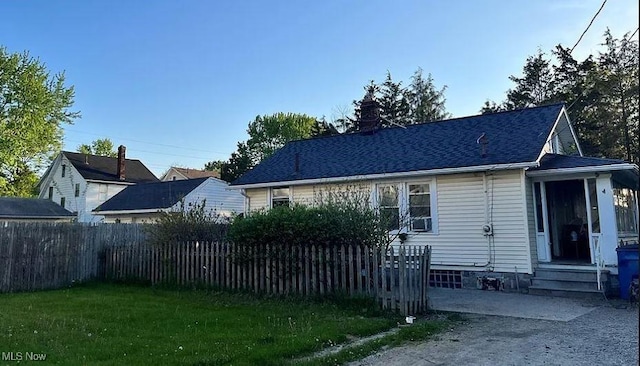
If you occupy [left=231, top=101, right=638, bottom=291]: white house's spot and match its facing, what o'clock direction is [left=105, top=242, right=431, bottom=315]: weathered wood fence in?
The weathered wood fence is roughly at 1 o'clock from the white house.

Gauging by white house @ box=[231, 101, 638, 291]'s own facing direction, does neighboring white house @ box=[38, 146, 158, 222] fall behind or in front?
behind

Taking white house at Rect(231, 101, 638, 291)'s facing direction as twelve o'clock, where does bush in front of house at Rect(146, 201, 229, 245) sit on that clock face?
The bush in front of house is roughly at 4 o'clock from the white house.

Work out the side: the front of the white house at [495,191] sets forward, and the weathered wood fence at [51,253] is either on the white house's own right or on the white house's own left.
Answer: on the white house's own right

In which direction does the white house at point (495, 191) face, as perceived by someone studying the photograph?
facing the viewer and to the right of the viewer

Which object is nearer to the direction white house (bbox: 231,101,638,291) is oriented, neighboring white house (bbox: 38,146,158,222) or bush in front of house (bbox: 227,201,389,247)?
the bush in front of house

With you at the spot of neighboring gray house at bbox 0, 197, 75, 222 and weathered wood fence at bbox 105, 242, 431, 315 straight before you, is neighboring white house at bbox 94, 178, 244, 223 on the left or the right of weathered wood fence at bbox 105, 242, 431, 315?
left
